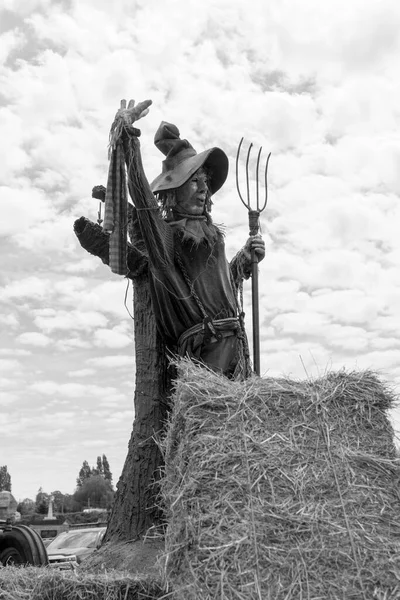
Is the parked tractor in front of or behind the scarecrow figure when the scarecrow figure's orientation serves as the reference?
behind

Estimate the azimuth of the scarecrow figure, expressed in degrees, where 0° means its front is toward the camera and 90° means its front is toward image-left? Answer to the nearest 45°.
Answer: approximately 315°
